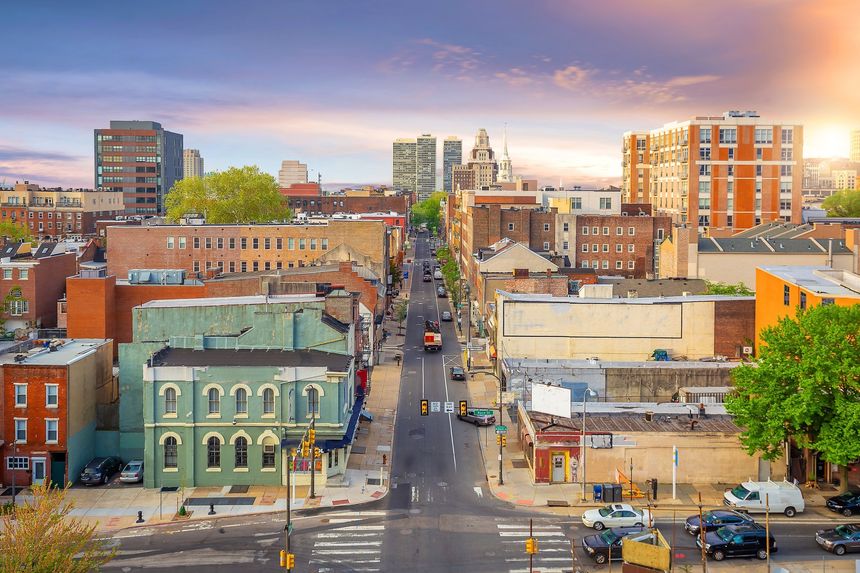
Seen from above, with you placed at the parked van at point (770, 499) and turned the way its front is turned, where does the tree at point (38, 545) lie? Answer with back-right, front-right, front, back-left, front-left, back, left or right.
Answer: front-left

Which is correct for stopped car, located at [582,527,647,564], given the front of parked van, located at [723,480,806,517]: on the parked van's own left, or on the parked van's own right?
on the parked van's own left

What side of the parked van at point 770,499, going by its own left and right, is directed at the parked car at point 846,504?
back

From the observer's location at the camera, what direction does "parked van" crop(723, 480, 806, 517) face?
facing to the left of the viewer

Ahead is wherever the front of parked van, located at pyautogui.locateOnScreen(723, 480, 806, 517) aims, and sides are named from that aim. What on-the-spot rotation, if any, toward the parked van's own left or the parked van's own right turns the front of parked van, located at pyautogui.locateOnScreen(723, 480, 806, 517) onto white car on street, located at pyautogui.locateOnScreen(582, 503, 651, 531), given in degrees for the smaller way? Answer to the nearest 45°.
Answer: approximately 45° to the parked van's own left

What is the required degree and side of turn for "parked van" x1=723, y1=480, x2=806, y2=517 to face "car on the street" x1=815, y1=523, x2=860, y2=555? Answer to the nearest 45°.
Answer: approximately 135° to its left

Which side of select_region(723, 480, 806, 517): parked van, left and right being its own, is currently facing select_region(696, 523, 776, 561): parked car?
left

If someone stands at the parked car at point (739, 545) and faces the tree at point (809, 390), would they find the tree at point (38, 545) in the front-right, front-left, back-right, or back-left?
back-left

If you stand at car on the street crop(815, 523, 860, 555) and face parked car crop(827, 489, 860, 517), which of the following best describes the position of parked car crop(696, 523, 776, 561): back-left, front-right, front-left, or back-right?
back-left
